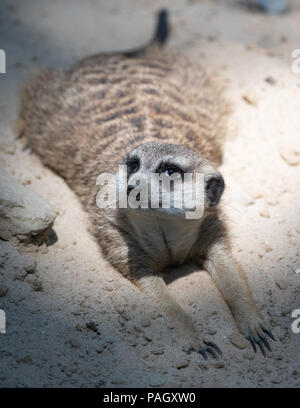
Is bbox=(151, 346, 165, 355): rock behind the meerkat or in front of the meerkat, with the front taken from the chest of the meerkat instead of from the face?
in front

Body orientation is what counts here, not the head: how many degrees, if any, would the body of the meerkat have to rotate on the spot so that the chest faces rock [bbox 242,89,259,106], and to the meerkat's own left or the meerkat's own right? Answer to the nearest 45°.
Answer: approximately 135° to the meerkat's own left

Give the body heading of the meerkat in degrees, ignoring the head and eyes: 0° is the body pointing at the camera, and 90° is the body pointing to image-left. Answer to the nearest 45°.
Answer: approximately 0°

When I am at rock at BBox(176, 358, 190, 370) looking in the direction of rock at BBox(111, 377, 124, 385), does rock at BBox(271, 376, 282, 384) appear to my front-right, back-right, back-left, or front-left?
back-left

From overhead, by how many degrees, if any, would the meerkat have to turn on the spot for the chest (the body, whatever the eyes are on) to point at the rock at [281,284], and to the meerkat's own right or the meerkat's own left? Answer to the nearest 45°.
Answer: approximately 45° to the meerkat's own left

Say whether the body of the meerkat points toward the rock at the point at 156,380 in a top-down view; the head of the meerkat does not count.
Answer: yes

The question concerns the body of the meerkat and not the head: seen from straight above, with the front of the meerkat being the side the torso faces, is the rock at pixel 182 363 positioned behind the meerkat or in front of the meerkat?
in front

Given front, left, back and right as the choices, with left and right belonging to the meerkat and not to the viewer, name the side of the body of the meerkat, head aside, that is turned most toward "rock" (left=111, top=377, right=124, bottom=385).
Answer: front

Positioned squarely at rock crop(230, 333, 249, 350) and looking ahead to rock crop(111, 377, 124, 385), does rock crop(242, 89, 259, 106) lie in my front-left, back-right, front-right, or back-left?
back-right

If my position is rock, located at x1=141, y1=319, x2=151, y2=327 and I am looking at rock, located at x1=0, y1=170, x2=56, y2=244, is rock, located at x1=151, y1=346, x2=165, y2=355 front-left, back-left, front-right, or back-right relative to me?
back-left

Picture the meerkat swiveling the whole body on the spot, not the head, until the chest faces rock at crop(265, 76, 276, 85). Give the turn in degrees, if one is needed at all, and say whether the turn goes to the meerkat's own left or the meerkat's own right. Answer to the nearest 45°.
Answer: approximately 135° to the meerkat's own left

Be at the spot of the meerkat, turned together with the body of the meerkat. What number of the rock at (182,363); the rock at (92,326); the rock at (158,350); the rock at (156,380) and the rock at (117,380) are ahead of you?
5

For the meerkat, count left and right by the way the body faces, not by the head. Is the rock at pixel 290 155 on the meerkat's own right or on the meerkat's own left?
on the meerkat's own left

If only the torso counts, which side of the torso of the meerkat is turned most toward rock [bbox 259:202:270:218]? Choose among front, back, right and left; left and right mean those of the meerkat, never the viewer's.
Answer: left
